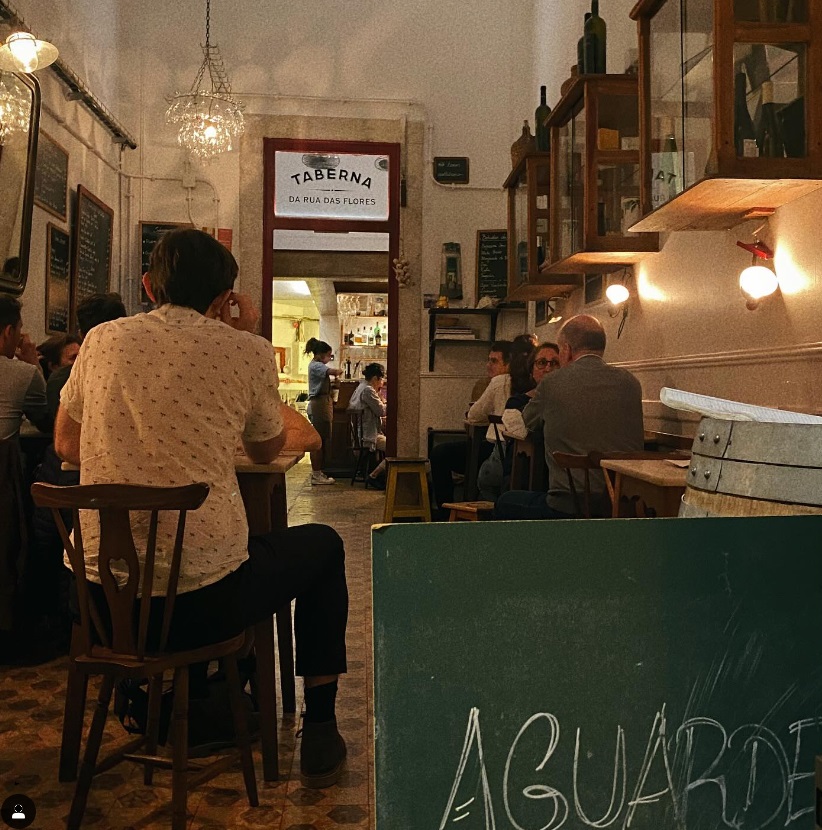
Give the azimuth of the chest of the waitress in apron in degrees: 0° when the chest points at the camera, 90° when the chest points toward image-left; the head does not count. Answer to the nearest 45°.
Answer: approximately 270°

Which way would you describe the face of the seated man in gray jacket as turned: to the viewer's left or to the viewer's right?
to the viewer's left

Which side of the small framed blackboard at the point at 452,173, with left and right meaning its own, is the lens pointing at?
front

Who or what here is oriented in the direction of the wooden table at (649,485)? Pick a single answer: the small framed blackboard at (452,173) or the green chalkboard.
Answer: the small framed blackboard

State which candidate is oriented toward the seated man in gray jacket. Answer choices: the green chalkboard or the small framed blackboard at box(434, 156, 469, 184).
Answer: the small framed blackboard

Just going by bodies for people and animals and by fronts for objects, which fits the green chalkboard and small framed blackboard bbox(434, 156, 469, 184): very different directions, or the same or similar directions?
same or similar directions

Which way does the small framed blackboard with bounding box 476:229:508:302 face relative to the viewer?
toward the camera

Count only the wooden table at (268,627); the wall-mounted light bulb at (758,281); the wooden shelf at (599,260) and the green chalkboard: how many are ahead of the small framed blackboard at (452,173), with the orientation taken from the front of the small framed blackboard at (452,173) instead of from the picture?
4

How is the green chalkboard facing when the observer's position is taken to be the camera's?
facing the viewer

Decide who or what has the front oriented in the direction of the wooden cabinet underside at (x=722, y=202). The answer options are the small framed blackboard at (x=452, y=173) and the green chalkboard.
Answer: the small framed blackboard

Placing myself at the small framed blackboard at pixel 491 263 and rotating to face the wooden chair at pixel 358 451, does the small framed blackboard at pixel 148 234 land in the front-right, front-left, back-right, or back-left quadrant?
front-left

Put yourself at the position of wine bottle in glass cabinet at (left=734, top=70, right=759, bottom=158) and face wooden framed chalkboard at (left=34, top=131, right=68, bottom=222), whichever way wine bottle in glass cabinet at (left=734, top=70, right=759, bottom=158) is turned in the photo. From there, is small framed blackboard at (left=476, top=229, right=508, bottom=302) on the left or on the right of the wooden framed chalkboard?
right

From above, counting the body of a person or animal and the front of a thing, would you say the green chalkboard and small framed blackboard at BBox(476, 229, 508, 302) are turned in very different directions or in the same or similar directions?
same or similar directions

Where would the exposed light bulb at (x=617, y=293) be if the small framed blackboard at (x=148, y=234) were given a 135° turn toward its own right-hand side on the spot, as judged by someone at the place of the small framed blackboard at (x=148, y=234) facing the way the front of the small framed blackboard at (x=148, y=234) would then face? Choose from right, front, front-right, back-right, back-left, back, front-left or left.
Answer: back
